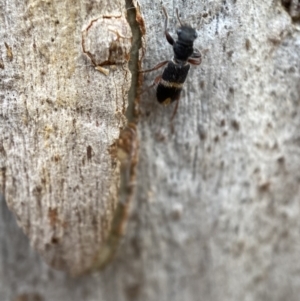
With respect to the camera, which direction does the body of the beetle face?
away from the camera
